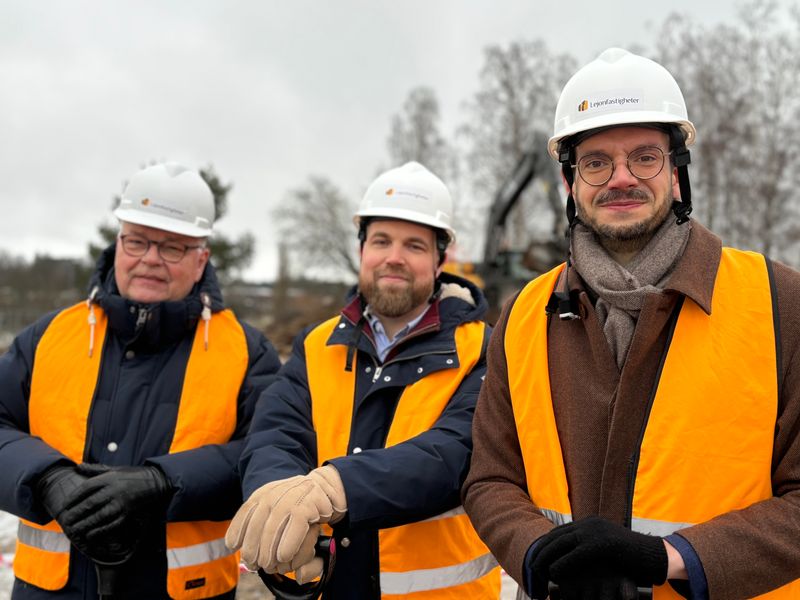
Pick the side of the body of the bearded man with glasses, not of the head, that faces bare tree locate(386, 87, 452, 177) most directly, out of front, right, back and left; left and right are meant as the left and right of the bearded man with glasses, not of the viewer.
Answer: back

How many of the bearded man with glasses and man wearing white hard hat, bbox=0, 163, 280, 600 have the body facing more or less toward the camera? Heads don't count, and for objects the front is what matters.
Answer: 2

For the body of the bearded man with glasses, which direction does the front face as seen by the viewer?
toward the camera

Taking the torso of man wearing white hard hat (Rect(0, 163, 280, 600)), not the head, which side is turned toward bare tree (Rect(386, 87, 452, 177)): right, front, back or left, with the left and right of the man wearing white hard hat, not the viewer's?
back

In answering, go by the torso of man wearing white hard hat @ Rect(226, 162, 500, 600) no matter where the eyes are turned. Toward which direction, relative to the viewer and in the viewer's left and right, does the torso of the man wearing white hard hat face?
facing the viewer and to the left of the viewer

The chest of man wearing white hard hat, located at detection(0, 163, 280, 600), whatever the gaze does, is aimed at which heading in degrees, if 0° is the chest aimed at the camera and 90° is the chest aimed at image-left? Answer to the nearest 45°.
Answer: approximately 0°

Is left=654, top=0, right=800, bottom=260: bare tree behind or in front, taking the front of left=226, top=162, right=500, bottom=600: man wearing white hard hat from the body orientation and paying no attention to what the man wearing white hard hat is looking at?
behind

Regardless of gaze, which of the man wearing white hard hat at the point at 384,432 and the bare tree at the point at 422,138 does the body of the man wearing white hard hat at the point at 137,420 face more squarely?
the man wearing white hard hat

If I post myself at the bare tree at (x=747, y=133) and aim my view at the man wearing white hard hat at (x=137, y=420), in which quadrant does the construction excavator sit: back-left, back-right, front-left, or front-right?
front-right

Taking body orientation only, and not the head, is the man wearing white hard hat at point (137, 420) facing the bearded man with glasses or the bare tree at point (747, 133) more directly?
the bearded man with glasses

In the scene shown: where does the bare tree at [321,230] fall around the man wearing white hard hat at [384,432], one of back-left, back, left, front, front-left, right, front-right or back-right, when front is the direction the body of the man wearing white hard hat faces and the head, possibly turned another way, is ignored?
back-right

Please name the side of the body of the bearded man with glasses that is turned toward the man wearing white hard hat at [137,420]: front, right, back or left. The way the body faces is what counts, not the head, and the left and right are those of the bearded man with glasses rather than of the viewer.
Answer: right

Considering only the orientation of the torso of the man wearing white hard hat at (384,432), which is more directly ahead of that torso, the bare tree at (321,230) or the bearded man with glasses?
the bearded man with glasses

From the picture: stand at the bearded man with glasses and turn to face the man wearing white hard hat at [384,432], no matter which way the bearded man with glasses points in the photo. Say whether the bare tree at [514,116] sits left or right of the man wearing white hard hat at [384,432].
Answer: right

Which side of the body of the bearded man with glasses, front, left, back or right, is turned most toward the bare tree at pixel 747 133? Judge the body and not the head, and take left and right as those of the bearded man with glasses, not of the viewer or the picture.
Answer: back
